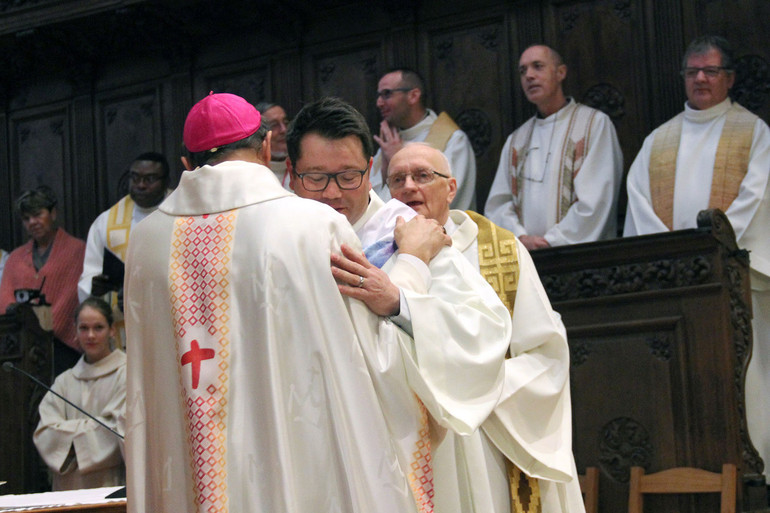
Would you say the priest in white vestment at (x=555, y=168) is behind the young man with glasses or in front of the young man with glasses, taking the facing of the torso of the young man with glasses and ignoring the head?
behind

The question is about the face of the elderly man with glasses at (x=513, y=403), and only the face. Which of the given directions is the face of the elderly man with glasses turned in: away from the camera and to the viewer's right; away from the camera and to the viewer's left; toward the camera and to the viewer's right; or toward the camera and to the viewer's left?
toward the camera and to the viewer's left

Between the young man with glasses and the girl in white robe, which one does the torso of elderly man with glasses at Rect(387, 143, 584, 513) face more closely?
the young man with glasses

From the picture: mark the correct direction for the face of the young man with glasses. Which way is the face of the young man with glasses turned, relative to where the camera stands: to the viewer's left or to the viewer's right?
to the viewer's left

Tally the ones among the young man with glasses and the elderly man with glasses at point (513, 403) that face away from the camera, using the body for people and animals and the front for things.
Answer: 0

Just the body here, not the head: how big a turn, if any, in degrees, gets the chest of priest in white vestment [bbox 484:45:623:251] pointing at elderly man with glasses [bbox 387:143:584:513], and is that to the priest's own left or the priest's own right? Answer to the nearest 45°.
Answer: approximately 45° to the priest's own left

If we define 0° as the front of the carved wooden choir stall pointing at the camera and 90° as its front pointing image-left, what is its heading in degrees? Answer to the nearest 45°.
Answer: approximately 45°

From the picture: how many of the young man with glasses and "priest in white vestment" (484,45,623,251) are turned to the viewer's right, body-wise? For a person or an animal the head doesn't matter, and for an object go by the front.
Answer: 0

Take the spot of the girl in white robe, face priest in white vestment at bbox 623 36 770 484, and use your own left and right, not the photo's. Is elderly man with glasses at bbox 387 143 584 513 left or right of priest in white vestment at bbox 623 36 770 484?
right

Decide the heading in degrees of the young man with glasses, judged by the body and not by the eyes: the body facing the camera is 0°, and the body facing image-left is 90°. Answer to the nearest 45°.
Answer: approximately 45°

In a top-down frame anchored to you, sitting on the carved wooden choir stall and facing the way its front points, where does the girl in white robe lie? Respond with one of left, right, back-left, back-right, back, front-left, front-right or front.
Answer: front-right

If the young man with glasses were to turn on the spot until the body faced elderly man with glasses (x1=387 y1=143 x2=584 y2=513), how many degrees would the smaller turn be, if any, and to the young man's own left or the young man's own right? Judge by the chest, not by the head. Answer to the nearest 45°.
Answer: approximately 180°

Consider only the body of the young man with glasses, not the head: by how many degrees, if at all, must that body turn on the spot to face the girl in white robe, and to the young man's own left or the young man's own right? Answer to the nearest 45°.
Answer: approximately 90° to the young man's own right

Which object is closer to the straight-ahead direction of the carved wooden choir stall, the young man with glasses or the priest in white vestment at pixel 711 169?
the young man with glasses

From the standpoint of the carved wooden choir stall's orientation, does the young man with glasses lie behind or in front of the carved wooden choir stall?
in front
